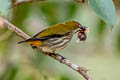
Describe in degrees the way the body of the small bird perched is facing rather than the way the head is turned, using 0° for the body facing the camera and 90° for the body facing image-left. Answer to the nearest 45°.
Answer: approximately 270°
